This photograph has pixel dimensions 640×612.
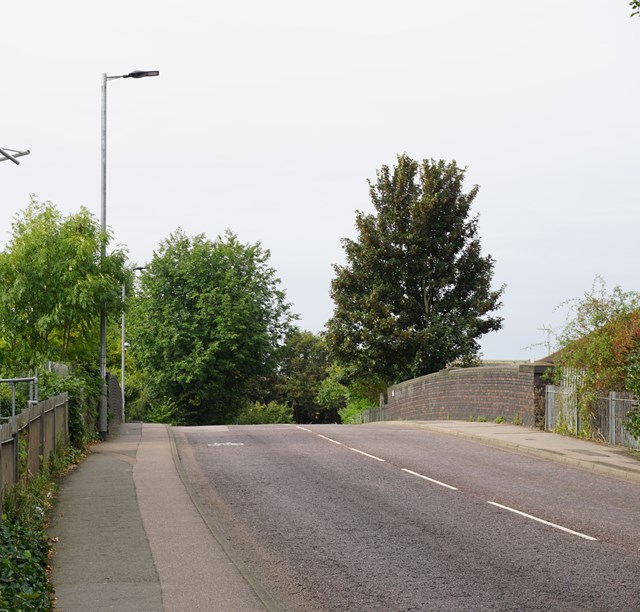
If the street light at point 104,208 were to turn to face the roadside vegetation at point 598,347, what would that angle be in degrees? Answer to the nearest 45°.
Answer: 0° — it already faces it

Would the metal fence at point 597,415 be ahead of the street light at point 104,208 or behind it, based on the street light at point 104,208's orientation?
ahead

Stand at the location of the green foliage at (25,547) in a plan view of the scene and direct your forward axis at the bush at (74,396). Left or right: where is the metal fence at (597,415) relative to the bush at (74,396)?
right

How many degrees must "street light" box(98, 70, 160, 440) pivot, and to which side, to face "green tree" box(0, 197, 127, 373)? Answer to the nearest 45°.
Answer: approximately 135° to its left

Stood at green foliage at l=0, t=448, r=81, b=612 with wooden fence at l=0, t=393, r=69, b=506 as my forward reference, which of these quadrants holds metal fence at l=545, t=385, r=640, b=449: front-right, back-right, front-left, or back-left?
front-right

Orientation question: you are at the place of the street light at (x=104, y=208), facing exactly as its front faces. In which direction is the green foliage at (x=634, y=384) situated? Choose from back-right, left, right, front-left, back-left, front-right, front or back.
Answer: front-right

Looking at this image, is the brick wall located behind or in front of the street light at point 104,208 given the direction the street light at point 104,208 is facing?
in front

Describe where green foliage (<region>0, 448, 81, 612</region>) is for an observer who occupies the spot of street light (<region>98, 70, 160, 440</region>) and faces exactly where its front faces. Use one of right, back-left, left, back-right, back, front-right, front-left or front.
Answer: right

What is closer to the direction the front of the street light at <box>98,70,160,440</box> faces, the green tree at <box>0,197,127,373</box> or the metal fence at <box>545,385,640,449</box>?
the metal fence

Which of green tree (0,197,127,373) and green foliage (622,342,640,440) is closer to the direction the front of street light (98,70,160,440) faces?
the green foliage

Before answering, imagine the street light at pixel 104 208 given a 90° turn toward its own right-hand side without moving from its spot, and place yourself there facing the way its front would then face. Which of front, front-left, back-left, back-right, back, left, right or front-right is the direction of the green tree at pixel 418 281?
back-left

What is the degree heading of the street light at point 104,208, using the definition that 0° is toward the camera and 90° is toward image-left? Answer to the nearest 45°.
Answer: approximately 270°

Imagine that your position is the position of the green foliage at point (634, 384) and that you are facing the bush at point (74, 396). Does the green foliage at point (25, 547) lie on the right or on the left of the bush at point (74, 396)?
left

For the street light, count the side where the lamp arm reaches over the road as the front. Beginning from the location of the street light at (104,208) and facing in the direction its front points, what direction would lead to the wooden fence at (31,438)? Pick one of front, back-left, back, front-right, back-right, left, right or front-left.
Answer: right
